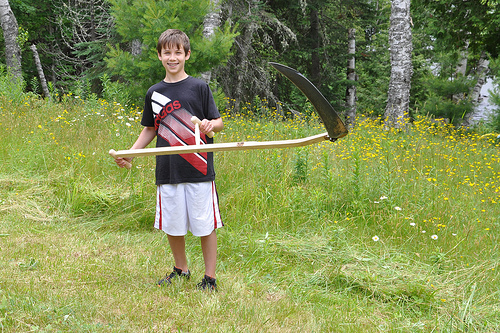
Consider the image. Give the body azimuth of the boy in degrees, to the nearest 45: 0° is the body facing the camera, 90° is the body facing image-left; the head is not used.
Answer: approximately 0°

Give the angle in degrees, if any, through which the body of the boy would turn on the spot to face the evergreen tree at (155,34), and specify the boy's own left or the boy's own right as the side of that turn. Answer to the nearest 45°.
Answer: approximately 180°
